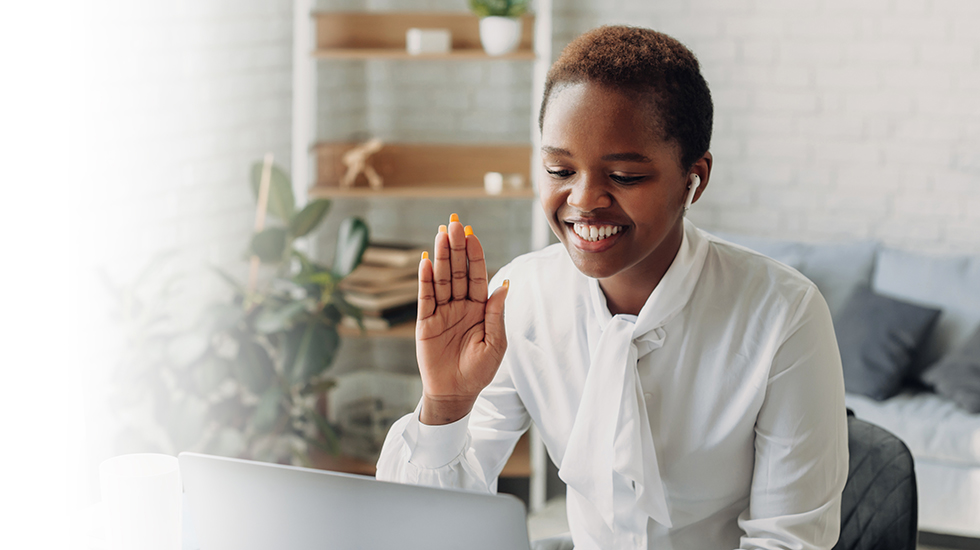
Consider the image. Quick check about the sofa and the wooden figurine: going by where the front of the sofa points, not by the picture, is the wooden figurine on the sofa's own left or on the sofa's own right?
on the sofa's own right

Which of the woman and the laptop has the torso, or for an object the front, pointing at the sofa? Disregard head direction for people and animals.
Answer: the laptop

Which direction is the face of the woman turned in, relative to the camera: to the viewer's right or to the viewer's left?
to the viewer's left

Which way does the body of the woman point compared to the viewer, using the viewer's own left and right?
facing the viewer and to the left of the viewer

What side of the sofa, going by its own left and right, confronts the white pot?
right

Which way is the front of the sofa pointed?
toward the camera

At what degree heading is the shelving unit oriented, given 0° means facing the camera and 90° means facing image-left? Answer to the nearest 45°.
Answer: approximately 0°

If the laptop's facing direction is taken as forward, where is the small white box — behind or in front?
in front

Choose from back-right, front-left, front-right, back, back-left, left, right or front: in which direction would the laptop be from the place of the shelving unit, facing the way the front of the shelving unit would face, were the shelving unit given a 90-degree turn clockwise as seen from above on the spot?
left

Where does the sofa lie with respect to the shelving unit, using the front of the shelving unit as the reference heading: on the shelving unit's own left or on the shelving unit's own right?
on the shelving unit's own left

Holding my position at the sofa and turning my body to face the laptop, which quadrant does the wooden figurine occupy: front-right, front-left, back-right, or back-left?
front-right

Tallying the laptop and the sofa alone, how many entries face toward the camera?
1

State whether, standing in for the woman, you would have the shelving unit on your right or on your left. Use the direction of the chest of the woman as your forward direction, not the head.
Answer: on your right
